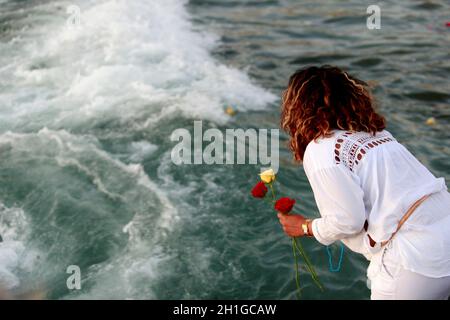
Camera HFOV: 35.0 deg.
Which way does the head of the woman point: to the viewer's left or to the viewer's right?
to the viewer's left

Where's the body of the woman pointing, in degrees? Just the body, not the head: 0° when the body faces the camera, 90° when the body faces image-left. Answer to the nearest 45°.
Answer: approximately 135°
